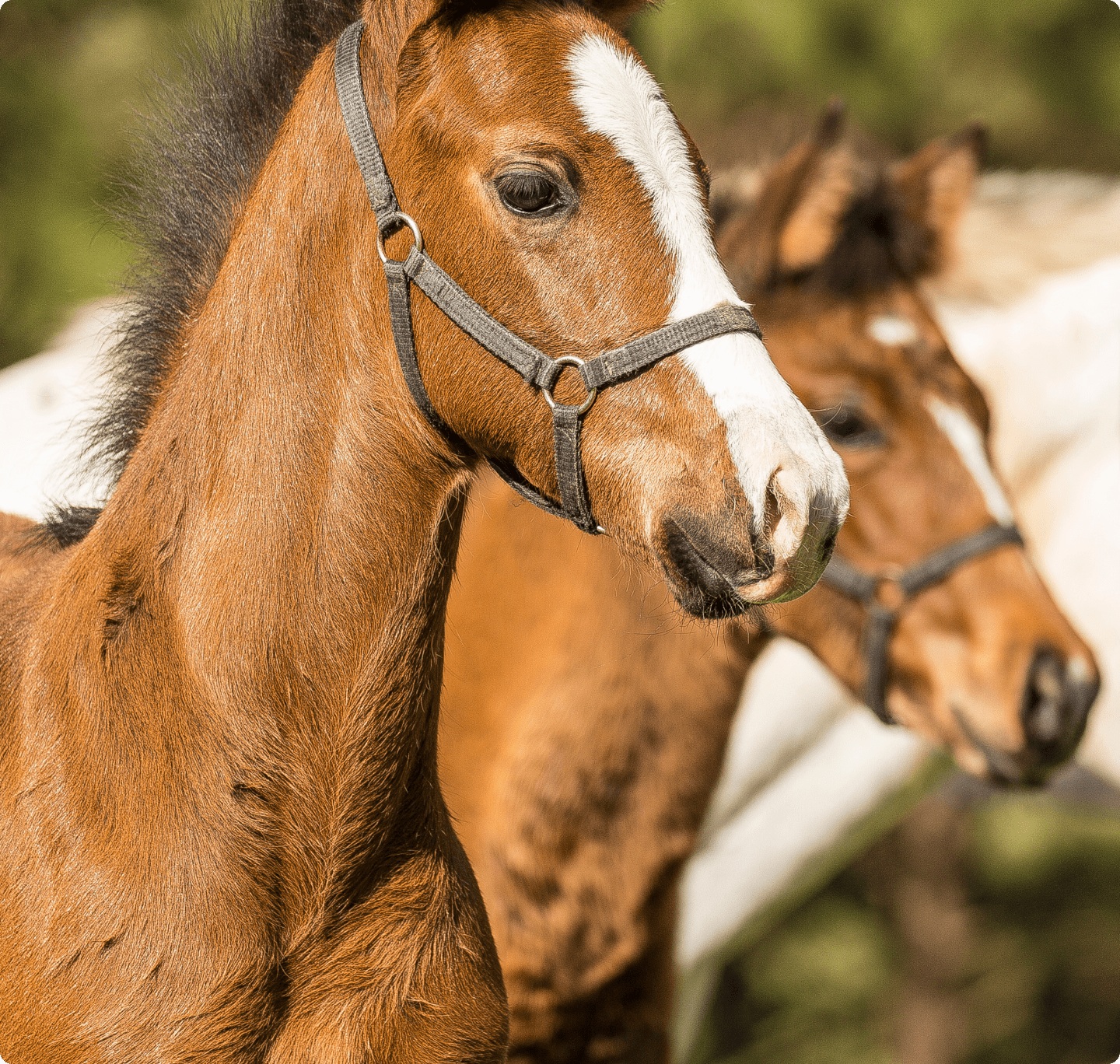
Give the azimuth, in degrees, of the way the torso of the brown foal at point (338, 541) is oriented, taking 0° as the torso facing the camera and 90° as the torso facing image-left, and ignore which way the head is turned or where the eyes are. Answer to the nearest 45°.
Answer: approximately 315°
